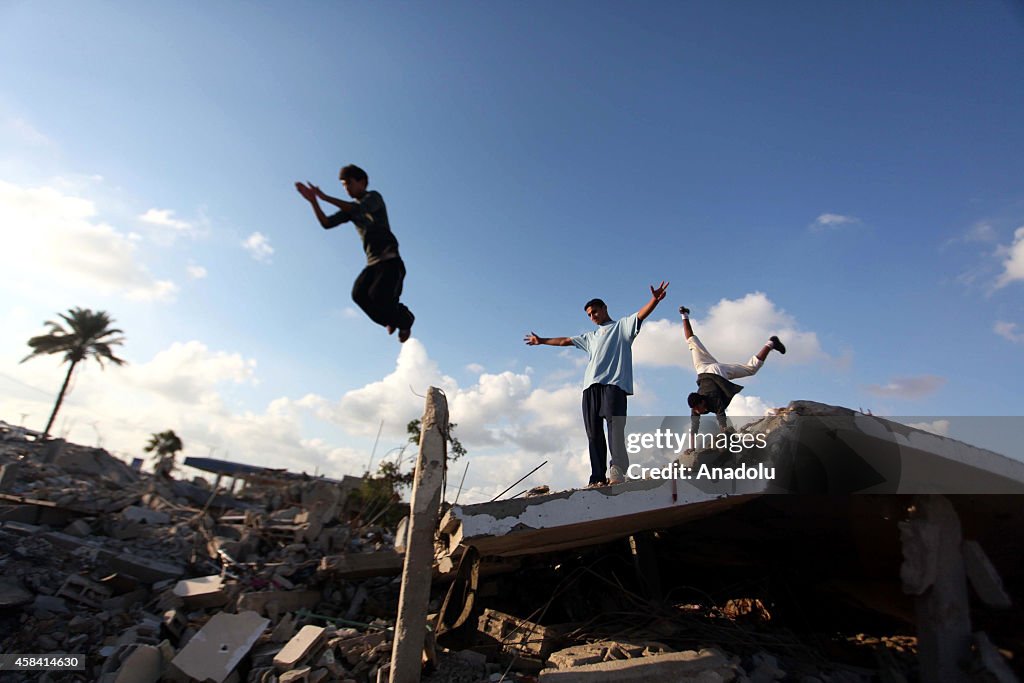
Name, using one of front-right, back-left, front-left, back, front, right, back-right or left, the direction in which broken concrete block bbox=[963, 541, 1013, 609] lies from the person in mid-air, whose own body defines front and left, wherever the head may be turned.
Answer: back

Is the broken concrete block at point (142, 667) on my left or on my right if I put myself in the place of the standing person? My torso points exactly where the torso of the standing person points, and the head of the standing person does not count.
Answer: on my right

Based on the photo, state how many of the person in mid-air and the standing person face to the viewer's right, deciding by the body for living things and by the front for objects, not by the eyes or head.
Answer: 0

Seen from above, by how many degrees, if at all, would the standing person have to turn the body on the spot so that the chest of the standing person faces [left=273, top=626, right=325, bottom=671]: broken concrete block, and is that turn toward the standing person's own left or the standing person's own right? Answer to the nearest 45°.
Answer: approximately 45° to the standing person's own right

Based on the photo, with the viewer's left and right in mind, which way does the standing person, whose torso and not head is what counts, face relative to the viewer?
facing the viewer and to the left of the viewer

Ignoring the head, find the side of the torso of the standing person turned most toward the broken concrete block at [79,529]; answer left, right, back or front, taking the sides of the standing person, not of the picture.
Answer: right

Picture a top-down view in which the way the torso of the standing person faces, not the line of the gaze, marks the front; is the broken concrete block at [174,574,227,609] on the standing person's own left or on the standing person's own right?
on the standing person's own right

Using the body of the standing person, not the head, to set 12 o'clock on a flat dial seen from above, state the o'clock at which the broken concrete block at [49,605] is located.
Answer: The broken concrete block is roughly at 2 o'clock from the standing person.

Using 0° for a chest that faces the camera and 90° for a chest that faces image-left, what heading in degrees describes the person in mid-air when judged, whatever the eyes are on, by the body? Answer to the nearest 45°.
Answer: approximately 90°

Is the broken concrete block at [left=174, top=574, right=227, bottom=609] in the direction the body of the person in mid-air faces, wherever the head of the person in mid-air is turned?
no
